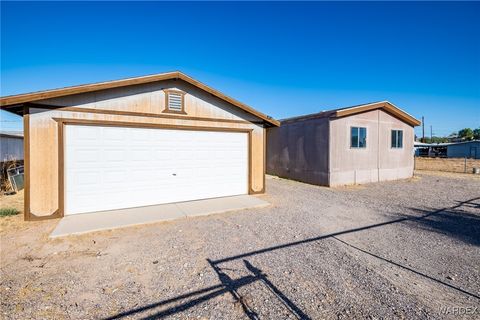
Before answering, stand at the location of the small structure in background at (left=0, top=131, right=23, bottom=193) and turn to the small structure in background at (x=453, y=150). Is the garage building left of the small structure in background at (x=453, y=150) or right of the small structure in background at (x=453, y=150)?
right
